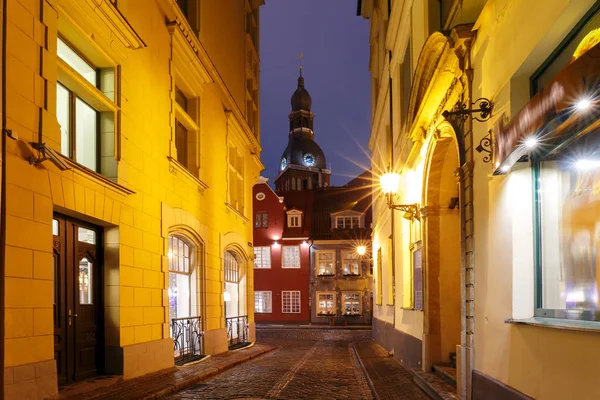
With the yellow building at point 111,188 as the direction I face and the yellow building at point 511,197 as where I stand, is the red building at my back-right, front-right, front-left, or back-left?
front-right

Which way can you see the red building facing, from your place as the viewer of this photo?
facing the viewer

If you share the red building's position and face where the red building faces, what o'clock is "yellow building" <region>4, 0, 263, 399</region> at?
The yellow building is roughly at 12 o'clock from the red building.

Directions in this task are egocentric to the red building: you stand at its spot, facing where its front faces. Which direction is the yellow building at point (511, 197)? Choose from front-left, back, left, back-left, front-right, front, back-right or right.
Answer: front
